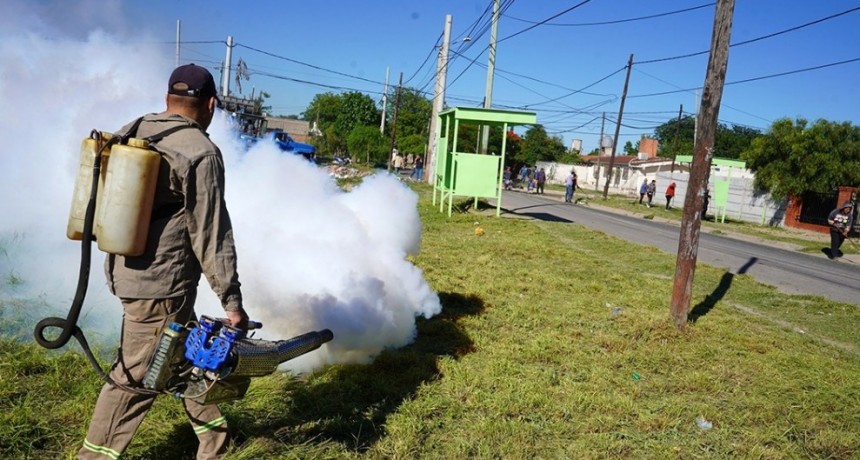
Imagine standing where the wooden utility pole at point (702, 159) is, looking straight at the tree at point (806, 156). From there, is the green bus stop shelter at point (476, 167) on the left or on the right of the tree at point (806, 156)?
left

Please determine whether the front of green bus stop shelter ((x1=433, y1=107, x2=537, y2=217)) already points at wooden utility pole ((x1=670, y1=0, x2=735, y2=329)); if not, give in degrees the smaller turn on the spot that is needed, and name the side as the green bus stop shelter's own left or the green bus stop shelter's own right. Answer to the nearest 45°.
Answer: approximately 90° to the green bus stop shelter's own right

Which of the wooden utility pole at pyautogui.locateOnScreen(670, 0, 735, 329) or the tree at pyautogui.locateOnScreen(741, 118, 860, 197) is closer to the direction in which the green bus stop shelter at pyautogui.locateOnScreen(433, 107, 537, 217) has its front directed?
the tree

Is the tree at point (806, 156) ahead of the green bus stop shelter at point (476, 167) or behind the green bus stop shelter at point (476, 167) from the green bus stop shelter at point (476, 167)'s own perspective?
ahead

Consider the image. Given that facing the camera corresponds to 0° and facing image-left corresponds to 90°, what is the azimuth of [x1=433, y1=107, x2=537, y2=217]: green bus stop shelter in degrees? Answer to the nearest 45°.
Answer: approximately 270°
